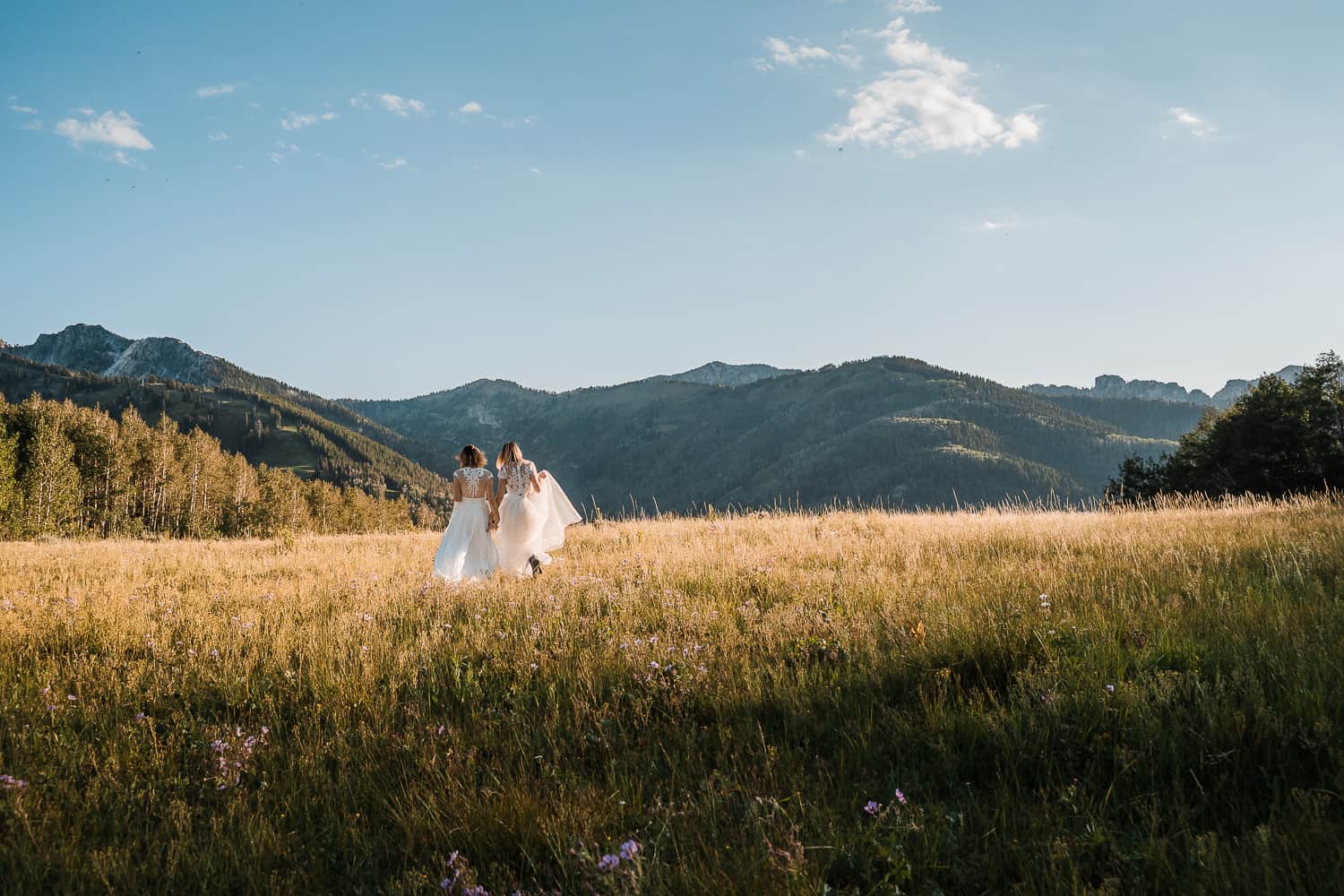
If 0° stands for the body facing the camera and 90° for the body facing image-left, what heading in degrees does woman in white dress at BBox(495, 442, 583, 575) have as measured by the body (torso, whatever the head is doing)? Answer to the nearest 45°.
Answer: approximately 180°

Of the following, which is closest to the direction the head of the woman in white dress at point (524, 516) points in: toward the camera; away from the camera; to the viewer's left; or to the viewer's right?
away from the camera

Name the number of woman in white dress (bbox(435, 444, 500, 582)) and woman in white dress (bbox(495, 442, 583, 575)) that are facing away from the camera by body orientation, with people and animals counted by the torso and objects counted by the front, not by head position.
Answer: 2

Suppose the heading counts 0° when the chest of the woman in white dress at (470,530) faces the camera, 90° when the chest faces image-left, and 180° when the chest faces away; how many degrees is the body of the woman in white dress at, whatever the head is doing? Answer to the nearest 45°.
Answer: approximately 180°

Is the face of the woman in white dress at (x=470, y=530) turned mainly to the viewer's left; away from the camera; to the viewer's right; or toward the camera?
away from the camera

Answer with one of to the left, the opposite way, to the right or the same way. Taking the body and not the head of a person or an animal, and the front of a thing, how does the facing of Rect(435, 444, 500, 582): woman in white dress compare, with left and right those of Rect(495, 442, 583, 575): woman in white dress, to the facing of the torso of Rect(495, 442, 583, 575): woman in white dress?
the same way
